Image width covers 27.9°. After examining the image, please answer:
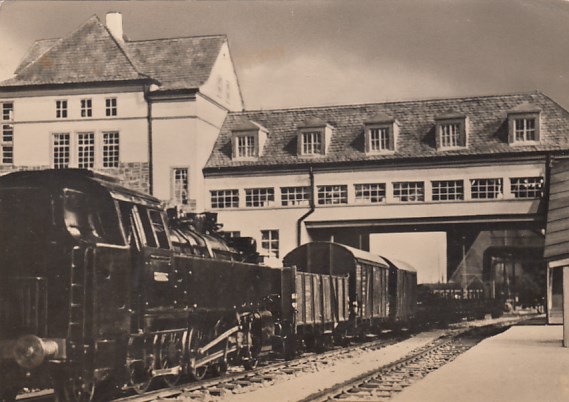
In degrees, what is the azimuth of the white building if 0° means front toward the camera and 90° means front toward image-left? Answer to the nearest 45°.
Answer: approximately 0°

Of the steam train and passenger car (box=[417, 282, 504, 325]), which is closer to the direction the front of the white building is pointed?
the steam train

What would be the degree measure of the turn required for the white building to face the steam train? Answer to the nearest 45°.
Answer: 0° — it already faces it

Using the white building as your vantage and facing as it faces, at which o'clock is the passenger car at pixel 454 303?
The passenger car is roughly at 7 o'clock from the white building.
